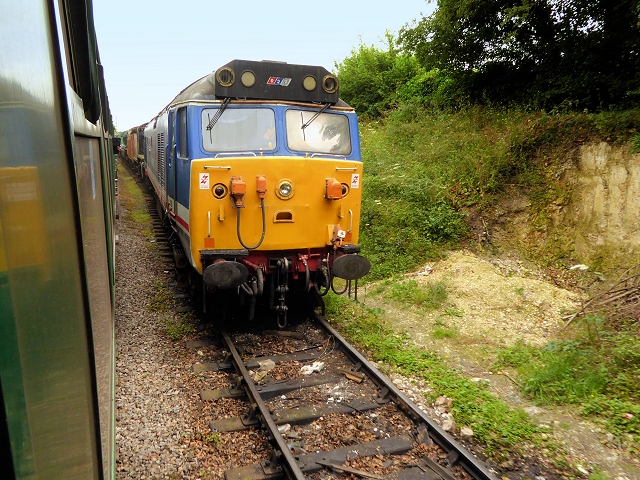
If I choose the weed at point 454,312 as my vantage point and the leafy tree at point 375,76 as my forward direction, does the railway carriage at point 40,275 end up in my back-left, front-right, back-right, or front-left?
back-left

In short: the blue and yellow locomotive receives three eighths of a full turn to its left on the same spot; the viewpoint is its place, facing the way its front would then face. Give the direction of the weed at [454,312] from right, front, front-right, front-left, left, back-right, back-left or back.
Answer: front-right

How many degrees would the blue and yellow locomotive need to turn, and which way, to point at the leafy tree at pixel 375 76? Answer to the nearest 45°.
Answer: approximately 180°

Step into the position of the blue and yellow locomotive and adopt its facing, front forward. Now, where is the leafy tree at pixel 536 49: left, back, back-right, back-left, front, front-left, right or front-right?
back-left

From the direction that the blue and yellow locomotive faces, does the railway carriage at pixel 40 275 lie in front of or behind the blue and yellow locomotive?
in front

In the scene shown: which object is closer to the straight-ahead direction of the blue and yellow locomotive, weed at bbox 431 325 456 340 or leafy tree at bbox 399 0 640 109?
the weed

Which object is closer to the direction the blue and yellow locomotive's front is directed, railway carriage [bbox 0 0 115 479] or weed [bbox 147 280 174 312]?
the railway carriage

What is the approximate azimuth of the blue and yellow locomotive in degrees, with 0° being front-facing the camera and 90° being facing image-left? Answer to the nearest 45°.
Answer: approximately 0°

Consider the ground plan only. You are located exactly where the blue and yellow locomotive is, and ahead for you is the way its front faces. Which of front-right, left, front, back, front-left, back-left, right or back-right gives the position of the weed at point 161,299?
front-right

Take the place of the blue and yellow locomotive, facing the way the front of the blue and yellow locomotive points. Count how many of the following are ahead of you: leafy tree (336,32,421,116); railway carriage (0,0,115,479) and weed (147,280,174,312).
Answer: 1

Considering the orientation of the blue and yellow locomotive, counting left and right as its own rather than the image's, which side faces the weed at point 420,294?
left
